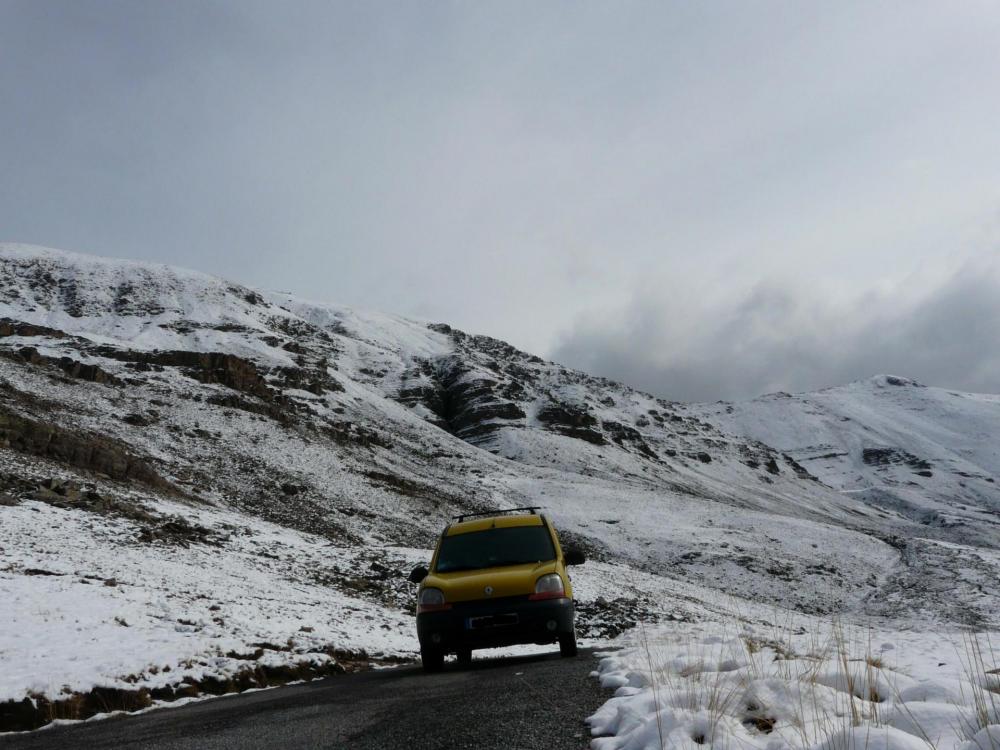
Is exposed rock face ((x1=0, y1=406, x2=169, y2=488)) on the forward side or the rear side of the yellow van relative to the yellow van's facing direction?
on the rear side

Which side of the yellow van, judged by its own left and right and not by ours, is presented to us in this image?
front
